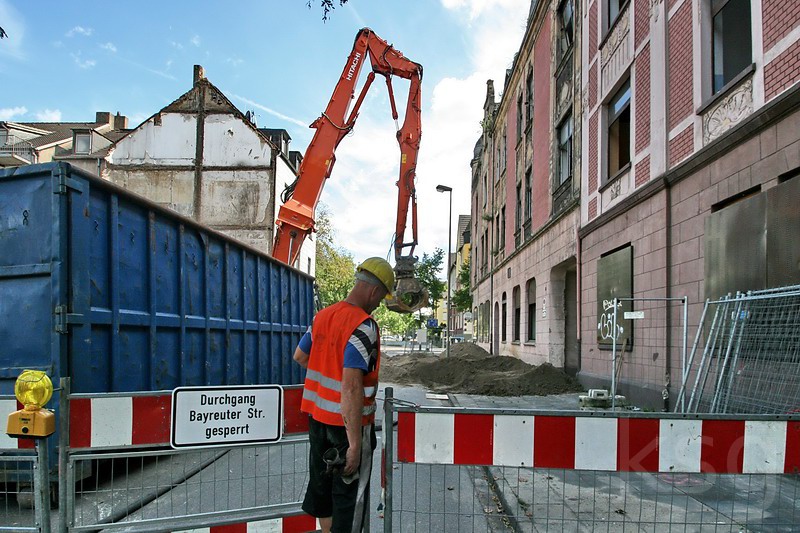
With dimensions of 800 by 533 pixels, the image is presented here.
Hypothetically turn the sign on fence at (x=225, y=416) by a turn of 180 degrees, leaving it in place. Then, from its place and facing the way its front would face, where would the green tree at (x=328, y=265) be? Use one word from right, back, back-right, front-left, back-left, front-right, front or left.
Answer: front

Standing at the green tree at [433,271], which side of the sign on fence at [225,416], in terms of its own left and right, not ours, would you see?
back

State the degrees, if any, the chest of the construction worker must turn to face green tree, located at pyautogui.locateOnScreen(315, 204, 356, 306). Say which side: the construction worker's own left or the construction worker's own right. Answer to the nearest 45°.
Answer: approximately 45° to the construction worker's own left

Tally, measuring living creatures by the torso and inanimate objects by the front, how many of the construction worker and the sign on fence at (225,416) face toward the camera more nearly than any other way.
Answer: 1

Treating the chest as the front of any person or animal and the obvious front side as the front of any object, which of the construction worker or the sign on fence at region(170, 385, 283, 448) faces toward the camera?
the sign on fence

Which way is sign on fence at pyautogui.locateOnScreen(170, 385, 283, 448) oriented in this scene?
toward the camera

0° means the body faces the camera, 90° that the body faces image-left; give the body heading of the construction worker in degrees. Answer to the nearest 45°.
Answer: approximately 225°
